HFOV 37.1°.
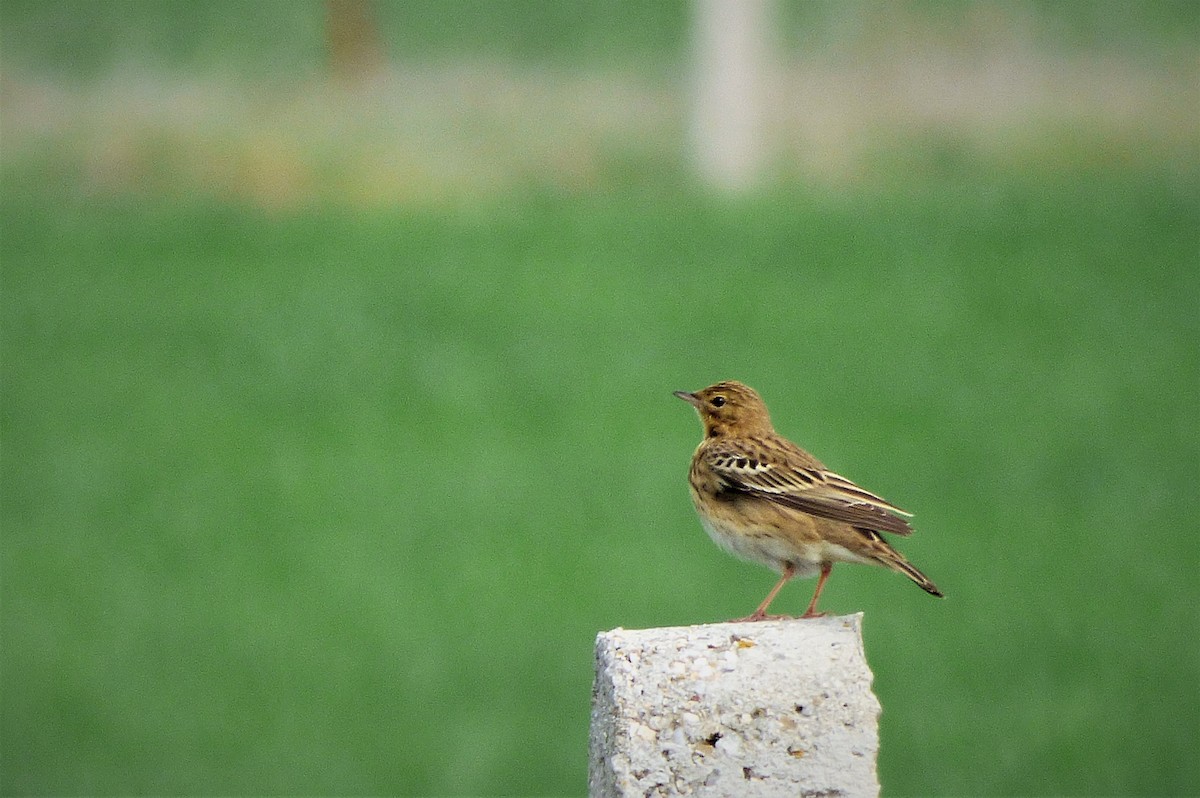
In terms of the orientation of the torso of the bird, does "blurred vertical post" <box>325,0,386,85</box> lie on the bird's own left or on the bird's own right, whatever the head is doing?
on the bird's own right

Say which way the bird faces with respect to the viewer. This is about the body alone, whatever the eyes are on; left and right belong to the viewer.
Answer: facing to the left of the viewer

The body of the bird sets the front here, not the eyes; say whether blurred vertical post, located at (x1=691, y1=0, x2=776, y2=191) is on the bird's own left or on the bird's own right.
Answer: on the bird's own right
